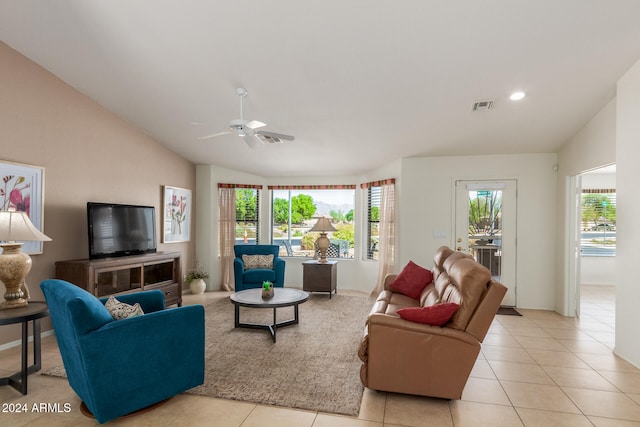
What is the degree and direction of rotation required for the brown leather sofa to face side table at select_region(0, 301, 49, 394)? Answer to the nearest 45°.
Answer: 0° — it already faces it

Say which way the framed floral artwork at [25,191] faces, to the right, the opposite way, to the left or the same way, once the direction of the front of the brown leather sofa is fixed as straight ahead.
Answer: the opposite way

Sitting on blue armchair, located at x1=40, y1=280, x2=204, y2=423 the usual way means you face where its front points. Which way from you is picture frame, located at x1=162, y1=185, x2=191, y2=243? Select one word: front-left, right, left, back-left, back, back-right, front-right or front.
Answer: front-left

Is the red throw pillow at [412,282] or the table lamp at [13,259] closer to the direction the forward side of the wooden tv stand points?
the red throw pillow

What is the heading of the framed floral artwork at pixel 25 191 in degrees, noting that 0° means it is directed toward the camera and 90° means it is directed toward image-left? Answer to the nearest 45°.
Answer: approximately 315°

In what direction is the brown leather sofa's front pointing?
to the viewer's left

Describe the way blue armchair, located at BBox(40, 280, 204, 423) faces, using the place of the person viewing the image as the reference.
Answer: facing away from the viewer and to the right of the viewer

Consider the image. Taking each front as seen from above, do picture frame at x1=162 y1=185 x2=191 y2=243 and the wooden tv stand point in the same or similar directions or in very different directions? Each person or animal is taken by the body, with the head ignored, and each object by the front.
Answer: same or similar directions

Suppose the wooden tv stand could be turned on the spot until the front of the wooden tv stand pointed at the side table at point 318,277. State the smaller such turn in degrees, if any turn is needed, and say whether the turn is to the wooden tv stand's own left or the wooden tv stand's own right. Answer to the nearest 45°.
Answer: approximately 45° to the wooden tv stand's own left

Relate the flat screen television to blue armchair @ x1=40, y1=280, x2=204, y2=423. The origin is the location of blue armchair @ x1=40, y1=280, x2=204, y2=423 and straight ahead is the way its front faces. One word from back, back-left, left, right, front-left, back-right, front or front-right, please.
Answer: front-left

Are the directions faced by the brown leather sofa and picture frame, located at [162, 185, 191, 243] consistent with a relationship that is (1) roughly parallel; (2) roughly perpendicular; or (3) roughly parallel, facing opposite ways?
roughly parallel, facing opposite ways
